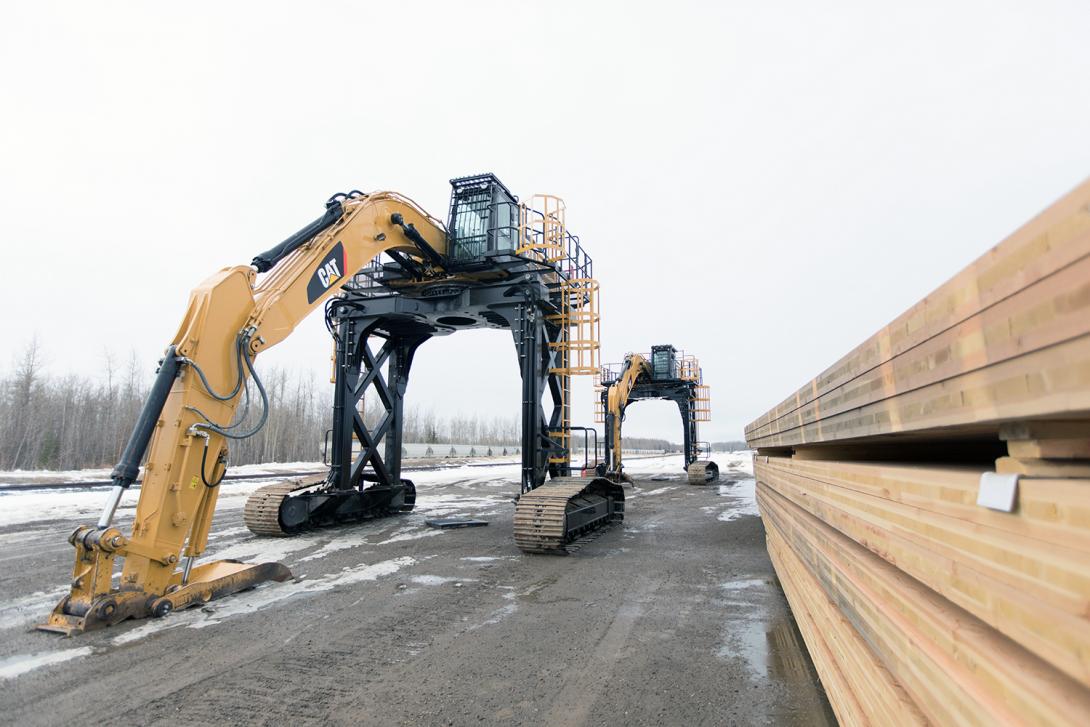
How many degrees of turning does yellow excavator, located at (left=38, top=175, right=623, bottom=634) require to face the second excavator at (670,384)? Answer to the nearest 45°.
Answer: approximately 180°

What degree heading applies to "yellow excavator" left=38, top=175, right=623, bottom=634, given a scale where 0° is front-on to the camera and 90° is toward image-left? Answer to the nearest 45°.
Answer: approximately 45°

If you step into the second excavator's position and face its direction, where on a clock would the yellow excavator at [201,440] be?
The yellow excavator is roughly at 11 o'clock from the second excavator.

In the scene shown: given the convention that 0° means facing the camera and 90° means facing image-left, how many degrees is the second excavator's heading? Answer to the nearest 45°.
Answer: approximately 45°
